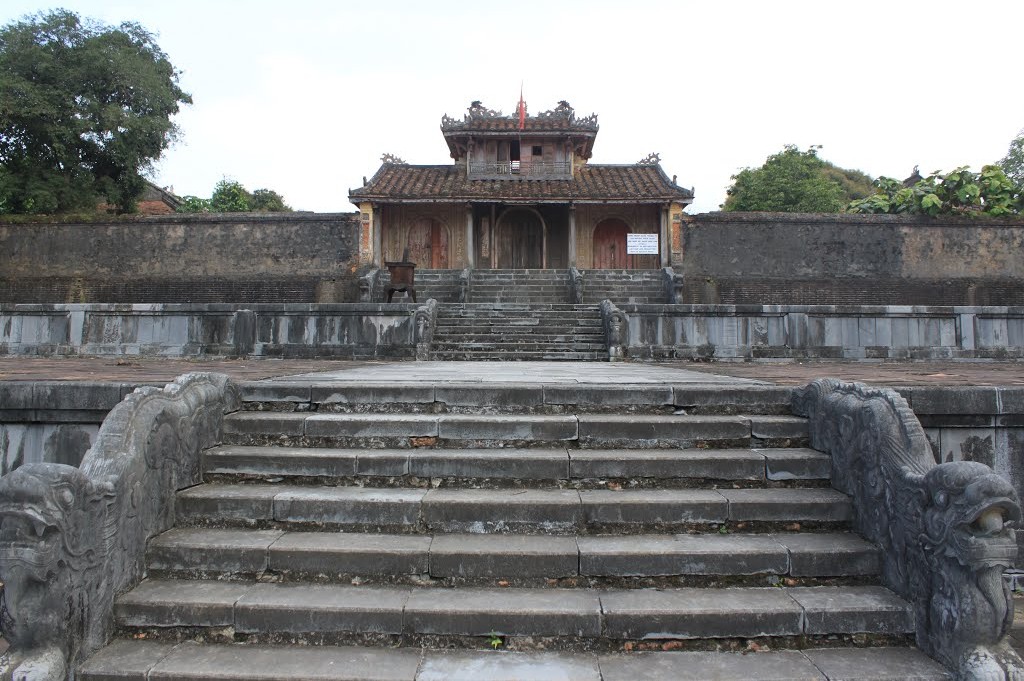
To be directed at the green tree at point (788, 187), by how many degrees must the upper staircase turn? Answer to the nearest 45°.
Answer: approximately 135° to its left

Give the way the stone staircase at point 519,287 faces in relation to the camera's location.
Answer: facing the viewer

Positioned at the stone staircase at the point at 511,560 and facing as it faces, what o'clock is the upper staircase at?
The upper staircase is roughly at 6 o'clock from the stone staircase.

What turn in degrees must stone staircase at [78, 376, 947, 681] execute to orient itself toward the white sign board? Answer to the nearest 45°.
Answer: approximately 180°

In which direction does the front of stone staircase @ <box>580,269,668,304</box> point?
toward the camera

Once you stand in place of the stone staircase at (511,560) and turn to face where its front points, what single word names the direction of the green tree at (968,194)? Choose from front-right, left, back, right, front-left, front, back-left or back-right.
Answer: back-left

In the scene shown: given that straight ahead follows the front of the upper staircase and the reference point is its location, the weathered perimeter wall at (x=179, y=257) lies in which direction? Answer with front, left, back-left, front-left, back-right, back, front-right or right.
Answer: back-right

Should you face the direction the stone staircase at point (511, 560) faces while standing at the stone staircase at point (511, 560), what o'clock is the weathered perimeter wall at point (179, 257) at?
The weathered perimeter wall is roughly at 5 o'clock from the stone staircase.

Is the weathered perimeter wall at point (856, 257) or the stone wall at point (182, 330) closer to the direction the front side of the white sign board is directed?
the stone wall

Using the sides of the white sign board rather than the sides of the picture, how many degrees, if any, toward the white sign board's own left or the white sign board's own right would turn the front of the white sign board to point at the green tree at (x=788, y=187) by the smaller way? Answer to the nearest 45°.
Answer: approximately 135° to the white sign board's own left

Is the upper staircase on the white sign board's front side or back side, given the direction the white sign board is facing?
on the front side

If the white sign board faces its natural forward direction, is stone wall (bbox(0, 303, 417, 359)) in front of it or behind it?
in front

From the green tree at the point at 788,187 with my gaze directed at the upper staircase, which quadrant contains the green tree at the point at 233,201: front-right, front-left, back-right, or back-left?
front-right

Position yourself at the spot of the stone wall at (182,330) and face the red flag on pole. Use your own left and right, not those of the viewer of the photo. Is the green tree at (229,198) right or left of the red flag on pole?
left

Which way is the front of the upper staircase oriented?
toward the camera

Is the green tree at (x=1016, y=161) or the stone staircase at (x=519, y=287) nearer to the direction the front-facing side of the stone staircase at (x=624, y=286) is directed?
the stone staircase
